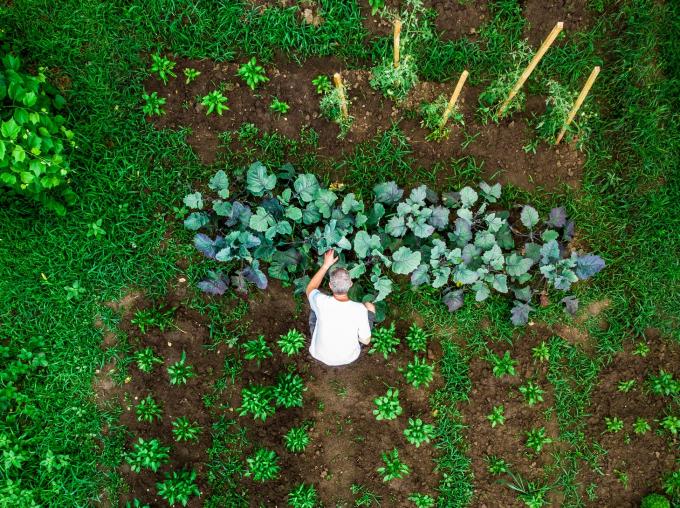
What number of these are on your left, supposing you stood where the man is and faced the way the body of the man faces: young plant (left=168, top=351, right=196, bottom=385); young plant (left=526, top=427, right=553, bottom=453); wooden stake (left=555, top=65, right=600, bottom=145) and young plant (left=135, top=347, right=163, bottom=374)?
2

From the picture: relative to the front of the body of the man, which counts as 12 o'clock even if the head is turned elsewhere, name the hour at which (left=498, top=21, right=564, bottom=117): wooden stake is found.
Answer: The wooden stake is roughly at 1 o'clock from the man.

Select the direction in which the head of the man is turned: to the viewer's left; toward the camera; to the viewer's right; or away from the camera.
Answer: away from the camera

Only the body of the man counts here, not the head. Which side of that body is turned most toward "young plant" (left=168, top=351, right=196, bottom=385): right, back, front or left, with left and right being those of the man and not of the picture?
left

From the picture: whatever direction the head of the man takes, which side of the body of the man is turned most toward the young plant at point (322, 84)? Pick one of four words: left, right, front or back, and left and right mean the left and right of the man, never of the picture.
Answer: front

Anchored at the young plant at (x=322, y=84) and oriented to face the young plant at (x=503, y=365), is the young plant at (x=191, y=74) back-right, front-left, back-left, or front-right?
back-right

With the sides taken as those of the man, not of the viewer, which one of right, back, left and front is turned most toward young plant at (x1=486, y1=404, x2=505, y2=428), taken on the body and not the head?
right

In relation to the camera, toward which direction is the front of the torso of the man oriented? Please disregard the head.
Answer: away from the camera

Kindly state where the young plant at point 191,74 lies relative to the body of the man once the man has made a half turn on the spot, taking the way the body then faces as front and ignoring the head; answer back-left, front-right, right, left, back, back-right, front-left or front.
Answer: back-right

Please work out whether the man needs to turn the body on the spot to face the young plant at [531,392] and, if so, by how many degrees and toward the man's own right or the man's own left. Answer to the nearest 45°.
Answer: approximately 90° to the man's own right

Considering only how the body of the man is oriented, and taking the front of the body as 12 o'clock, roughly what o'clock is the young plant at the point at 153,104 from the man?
The young plant is roughly at 10 o'clock from the man.
